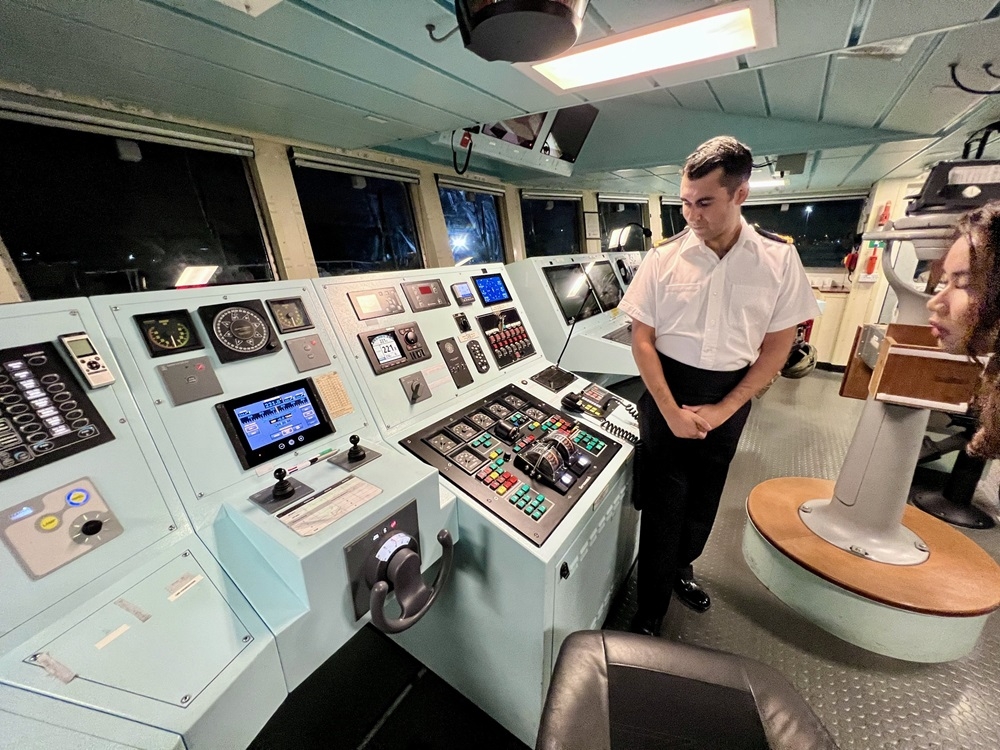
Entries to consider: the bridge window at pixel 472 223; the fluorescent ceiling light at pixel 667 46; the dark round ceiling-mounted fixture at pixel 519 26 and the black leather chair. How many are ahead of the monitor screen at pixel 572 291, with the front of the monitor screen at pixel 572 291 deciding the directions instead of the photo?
3

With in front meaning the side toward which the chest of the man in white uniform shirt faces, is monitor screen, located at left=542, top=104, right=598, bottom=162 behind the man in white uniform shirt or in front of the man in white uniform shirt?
behind

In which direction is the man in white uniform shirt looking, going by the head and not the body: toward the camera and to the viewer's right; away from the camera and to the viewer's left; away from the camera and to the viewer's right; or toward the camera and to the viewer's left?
toward the camera and to the viewer's left

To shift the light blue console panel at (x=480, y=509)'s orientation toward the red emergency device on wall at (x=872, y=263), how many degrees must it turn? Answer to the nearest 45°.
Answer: approximately 90° to its left

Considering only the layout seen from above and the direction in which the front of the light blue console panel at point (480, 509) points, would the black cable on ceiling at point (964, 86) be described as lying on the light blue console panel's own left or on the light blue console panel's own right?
on the light blue console panel's own left

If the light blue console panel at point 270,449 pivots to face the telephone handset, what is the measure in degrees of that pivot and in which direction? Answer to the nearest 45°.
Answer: approximately 90° to its left

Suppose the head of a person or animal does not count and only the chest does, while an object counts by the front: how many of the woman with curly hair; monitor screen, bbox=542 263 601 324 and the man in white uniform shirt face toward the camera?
2

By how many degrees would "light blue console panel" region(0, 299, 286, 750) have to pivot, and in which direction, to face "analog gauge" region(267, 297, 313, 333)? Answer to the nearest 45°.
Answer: approximately 90° to its left

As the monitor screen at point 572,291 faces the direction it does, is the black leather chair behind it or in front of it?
in front

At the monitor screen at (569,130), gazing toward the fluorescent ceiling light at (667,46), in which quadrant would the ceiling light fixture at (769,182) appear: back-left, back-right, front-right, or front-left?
back-left

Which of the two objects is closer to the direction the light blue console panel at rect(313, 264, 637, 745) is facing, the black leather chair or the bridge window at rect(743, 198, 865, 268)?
the black leather chair

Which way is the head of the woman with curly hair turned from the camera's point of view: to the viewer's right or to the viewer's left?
to the viewer's left
